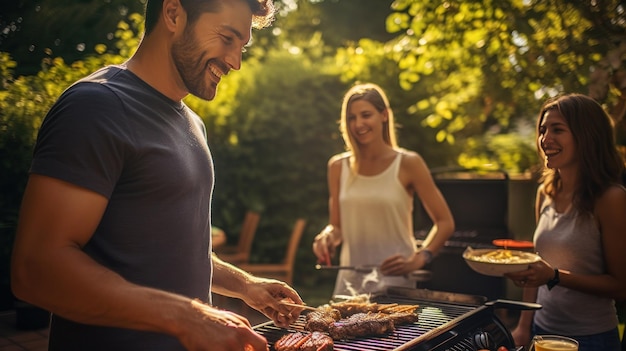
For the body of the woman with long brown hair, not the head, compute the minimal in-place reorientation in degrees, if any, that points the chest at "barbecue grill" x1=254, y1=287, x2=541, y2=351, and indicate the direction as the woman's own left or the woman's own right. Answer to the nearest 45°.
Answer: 0° — they already face it

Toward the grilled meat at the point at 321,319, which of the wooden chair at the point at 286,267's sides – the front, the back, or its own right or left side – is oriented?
left

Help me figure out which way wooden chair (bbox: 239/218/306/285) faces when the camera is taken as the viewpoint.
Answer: facing to the left of the viewer

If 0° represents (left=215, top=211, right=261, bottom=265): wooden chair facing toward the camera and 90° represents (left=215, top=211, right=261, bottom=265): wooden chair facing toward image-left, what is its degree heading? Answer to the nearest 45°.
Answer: approximately 90°

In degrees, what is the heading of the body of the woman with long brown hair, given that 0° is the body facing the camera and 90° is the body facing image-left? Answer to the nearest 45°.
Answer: approximately 45°

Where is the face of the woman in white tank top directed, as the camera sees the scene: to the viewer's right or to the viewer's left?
to the viewer's left
